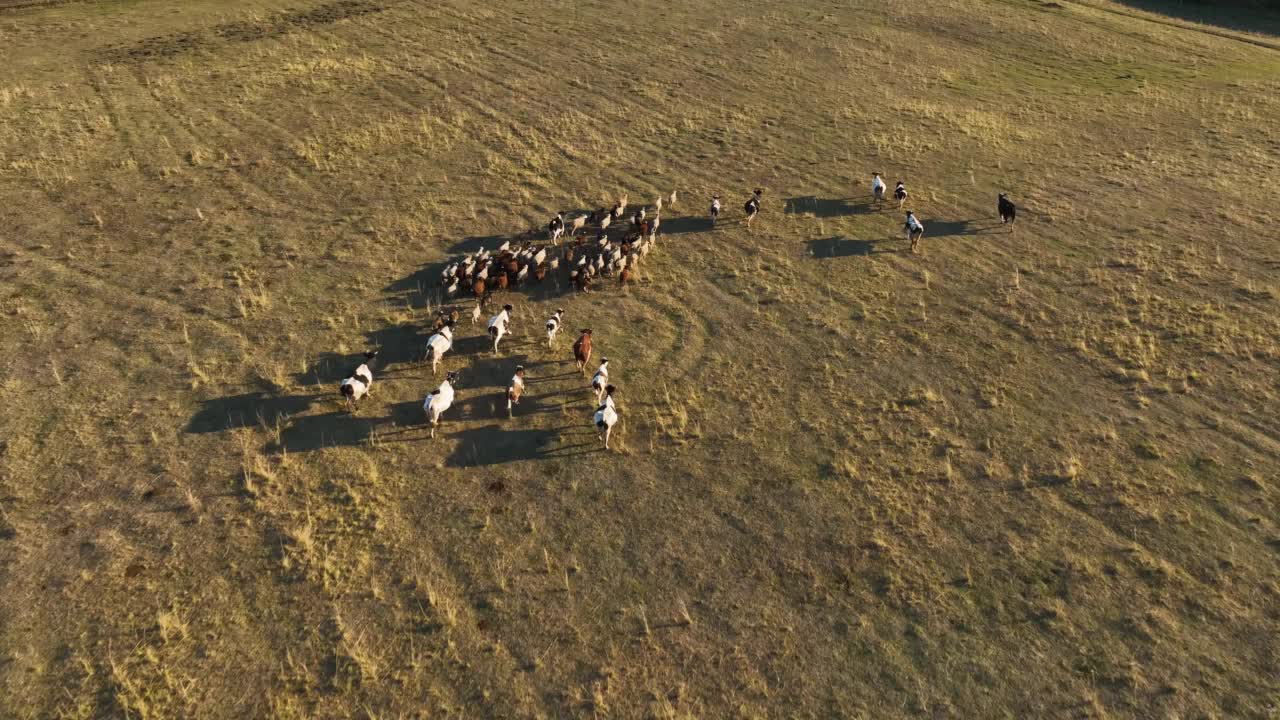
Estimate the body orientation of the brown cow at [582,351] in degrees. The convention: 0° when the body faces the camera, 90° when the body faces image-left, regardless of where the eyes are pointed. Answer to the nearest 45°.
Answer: approximately 180°
